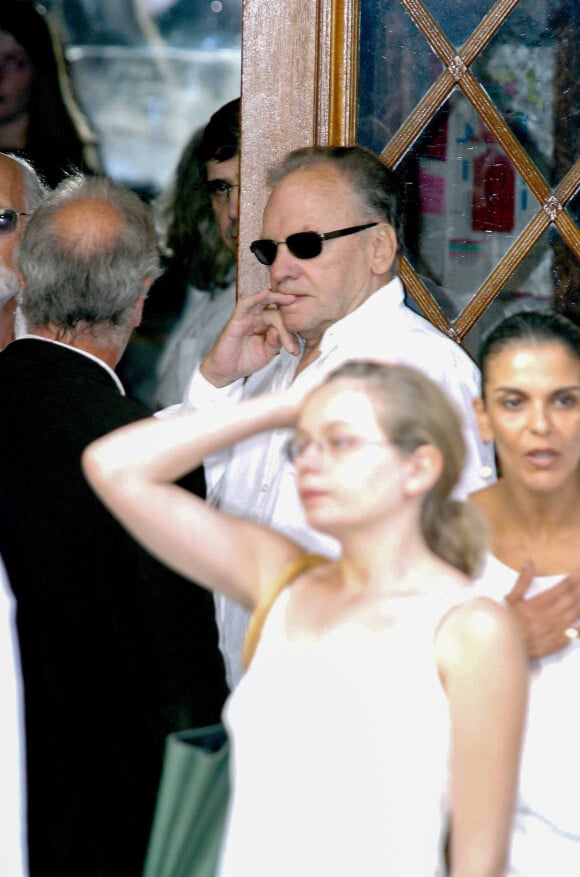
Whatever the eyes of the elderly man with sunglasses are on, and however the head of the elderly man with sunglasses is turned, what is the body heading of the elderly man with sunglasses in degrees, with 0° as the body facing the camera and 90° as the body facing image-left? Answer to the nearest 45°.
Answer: approximately 45°

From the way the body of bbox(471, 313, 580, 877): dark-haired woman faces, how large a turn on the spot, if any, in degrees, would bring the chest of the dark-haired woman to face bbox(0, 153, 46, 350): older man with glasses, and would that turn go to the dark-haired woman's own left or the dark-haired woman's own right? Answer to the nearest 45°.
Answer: approximately 135° to the dark-haired woman's own right

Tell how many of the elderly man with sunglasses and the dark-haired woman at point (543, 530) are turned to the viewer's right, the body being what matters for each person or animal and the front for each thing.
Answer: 0

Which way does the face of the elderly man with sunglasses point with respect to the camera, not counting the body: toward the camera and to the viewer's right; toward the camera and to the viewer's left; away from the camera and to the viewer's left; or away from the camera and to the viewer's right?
toward the camera and to the viewer's left

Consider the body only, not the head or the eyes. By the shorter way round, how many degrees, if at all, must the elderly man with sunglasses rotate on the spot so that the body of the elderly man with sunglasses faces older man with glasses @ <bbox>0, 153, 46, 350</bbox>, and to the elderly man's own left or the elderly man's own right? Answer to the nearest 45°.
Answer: approximately 90° to the elderly man's own right

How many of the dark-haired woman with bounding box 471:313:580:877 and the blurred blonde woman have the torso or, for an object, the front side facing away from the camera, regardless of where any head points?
0

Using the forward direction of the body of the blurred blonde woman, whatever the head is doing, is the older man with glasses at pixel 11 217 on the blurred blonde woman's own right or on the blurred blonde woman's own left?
on the blurred blonde woman's own right

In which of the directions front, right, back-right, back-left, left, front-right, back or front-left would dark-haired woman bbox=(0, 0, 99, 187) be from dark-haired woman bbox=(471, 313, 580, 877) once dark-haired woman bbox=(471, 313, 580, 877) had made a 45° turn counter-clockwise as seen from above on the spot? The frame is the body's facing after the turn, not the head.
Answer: back

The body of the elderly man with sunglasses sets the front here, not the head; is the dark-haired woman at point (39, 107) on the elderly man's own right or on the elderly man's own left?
on the elderly man's own right

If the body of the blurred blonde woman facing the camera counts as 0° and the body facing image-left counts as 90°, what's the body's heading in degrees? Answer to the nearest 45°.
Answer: approximately 45°
